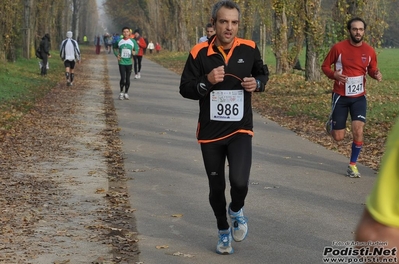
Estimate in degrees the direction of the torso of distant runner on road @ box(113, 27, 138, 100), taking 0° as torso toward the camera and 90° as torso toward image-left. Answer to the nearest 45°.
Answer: approximately 0°

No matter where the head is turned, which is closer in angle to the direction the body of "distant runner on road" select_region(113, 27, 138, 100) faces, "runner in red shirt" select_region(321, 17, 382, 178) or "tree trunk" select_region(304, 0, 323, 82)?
the runner in red shirt

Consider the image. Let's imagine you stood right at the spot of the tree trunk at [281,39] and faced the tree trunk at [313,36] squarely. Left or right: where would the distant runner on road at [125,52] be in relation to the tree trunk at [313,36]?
right

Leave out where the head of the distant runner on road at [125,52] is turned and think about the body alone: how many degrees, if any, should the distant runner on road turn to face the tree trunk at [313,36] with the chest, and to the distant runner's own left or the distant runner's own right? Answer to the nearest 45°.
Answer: approximately 135° to the distant runner's own left

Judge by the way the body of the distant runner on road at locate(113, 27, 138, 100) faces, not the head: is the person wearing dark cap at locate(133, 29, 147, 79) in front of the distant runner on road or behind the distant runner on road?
behind

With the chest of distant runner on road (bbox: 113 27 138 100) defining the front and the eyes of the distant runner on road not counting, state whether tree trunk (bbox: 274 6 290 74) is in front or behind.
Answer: behind
